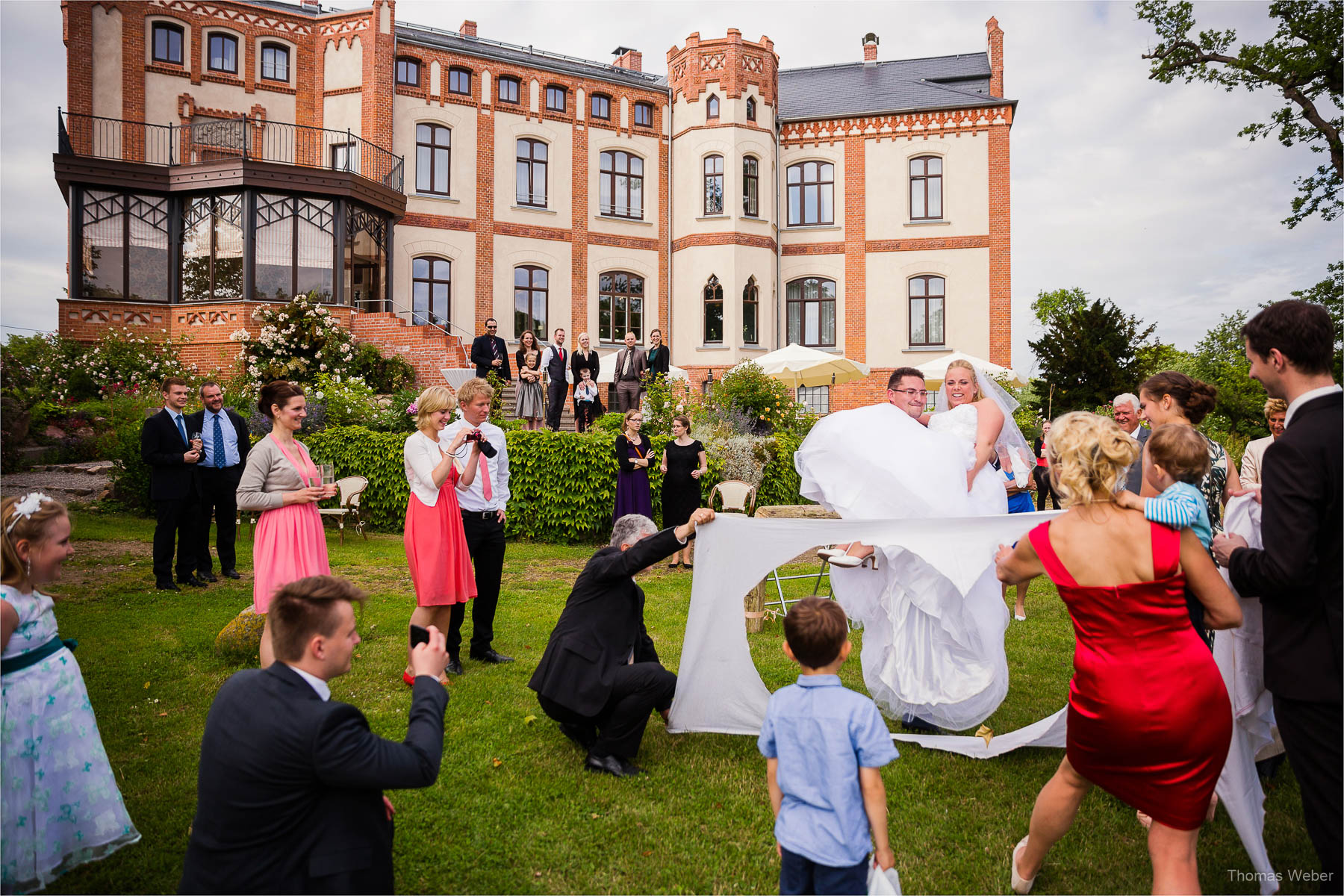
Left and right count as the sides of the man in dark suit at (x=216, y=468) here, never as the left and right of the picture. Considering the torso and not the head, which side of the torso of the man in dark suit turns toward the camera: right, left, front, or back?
front

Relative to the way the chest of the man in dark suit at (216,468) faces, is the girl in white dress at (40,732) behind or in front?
in front

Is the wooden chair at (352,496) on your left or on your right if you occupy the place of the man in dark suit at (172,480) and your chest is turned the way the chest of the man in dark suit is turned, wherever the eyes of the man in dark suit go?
on your left

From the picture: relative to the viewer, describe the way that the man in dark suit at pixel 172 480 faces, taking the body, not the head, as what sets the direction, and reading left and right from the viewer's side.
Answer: facing the viewer and to the right of the viewer

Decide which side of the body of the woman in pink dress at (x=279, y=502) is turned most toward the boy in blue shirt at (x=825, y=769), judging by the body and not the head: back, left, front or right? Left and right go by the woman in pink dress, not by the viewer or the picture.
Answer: front

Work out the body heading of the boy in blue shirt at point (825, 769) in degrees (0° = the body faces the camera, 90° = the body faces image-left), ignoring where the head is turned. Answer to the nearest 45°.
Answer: approximately 180°

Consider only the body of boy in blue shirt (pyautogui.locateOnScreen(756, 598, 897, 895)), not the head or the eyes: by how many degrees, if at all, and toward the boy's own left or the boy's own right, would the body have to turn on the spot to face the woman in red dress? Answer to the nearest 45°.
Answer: approximately 45° to the boy's own right

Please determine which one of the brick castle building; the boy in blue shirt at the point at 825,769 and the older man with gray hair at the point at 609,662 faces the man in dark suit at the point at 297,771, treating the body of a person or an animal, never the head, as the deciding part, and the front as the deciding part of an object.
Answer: the brick castle building

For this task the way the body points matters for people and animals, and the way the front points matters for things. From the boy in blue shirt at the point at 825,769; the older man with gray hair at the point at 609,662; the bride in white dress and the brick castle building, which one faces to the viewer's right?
the older man with gray hair

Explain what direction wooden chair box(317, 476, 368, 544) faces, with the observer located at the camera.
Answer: facing the viewer and to the left of the viewer

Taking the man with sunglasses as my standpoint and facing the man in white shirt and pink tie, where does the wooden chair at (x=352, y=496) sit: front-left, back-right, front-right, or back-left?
front-right

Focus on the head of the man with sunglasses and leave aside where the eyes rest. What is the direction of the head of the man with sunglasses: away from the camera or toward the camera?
toward the camera

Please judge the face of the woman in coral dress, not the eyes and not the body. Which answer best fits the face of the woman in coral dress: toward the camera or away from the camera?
toward the camera

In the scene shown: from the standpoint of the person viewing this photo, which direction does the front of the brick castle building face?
facing the viewer

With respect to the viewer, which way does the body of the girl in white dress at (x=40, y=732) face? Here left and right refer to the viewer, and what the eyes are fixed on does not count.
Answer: facing to the right of the viewer

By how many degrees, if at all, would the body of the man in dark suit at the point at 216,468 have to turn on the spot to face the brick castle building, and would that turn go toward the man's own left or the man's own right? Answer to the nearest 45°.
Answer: approximately 135° to the man's own left

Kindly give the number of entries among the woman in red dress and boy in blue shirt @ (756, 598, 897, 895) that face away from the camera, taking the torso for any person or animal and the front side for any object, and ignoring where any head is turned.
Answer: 2

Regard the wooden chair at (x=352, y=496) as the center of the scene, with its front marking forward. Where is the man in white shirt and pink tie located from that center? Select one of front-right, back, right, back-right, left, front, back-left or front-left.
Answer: front-left

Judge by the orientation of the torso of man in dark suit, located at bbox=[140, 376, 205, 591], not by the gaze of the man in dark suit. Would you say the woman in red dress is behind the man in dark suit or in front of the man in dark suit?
in front
